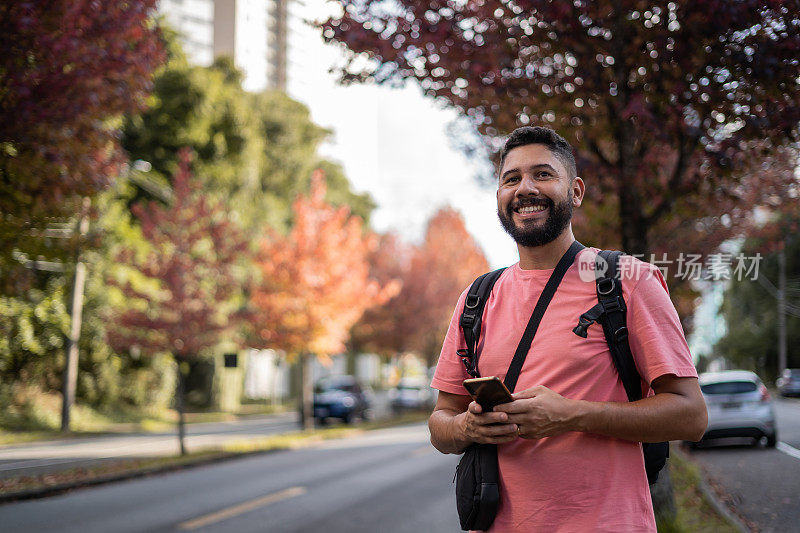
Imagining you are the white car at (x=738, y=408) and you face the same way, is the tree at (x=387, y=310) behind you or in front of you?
in front

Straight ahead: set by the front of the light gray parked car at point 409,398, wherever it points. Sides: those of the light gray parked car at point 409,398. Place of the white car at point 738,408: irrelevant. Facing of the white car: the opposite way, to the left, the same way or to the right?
the opposite way

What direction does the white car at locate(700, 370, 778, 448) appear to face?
away from the camera

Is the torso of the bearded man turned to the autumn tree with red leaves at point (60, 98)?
no

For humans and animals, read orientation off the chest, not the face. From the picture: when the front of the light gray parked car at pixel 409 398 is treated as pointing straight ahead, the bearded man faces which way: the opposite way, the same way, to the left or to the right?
the same way

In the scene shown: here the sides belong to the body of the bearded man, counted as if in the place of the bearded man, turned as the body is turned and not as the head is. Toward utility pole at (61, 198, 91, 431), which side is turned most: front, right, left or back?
right

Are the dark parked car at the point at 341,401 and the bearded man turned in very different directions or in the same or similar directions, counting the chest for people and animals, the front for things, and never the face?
same or similar directions

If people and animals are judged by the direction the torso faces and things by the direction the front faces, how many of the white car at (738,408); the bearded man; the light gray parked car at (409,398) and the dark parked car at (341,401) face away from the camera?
1

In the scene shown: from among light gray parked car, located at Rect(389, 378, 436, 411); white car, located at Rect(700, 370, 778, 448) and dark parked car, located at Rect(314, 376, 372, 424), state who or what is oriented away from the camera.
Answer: the white car

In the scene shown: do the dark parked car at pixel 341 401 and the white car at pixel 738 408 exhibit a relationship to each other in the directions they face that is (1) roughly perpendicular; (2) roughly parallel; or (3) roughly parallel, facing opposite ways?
roughly parallel, facing opposite ways

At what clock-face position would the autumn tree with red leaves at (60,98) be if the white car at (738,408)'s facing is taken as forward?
The autumn tree with red leaves is roughly at 7 o'clock from the white car.

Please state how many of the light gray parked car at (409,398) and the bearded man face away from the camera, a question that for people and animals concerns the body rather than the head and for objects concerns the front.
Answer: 0

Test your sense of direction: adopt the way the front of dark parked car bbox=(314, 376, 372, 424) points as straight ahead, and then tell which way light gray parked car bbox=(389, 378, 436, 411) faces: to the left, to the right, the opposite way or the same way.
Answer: the same way

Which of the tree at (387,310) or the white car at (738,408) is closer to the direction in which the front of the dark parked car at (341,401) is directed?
the white car
